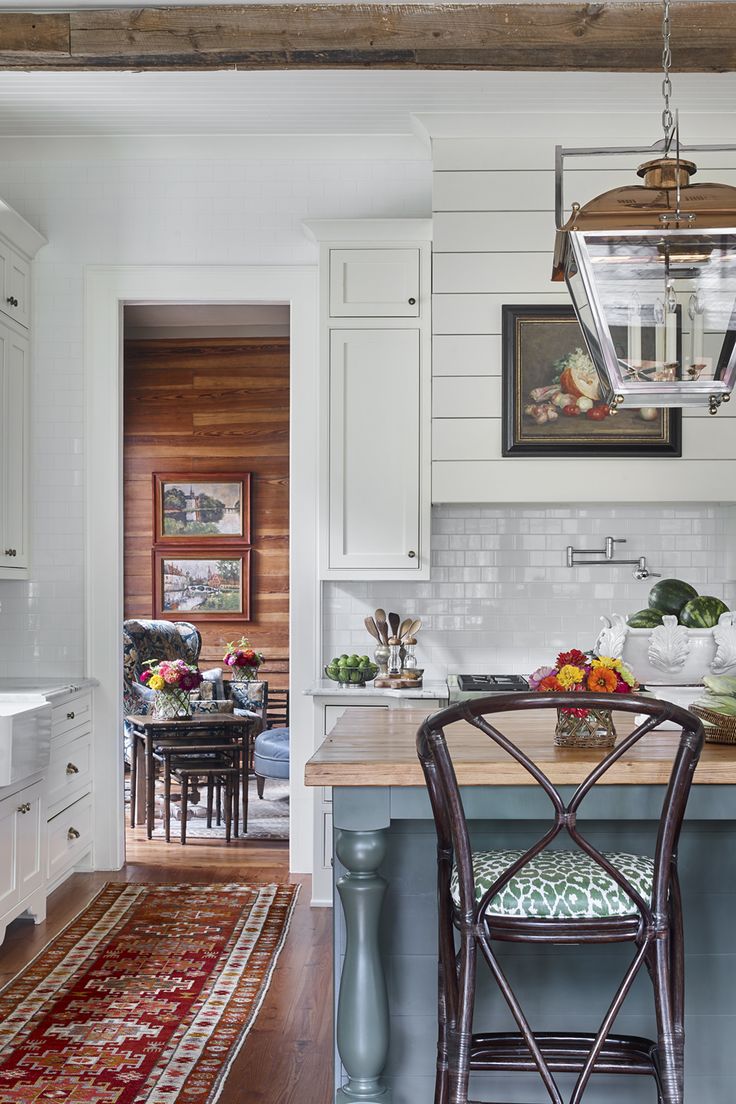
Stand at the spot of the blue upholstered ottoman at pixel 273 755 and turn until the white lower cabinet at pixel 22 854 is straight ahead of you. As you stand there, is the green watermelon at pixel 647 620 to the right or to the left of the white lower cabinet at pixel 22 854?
left

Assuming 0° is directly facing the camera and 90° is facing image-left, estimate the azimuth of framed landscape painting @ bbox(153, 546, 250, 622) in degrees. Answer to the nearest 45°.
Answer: approximately 0°

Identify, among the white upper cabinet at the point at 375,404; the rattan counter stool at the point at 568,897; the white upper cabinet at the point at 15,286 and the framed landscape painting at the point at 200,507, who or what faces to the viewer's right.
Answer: the white upper cabinet at the point at 15,286

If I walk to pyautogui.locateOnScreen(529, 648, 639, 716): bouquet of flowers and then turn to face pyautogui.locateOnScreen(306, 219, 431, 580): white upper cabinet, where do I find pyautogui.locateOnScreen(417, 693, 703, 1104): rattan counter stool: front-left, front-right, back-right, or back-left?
back-left

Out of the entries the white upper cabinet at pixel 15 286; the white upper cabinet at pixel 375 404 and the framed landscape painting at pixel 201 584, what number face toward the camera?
2

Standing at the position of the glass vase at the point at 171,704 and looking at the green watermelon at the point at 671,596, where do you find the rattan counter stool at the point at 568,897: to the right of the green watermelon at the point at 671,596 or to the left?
right

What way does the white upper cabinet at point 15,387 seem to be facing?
to the viewer's right

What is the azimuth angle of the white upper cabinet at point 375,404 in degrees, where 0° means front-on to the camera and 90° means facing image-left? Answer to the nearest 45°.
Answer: approximately 0°

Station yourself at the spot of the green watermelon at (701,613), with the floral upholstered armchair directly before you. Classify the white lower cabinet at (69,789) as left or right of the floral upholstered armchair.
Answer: left

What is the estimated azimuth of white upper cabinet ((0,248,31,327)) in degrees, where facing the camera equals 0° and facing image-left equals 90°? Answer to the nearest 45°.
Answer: approximately 270°

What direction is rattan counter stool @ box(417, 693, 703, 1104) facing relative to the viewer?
away from the camera

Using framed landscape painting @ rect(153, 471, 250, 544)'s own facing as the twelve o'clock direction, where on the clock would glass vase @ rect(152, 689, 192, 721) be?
The glass vase is roughly at 12 o'clock from the framed landscape painting.

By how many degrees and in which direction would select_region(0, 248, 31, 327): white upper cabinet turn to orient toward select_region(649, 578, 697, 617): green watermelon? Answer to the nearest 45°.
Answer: approximately 45° to its right

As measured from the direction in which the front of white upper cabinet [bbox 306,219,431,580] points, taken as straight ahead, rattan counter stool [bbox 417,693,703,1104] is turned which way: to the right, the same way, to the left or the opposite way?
the opposite way
